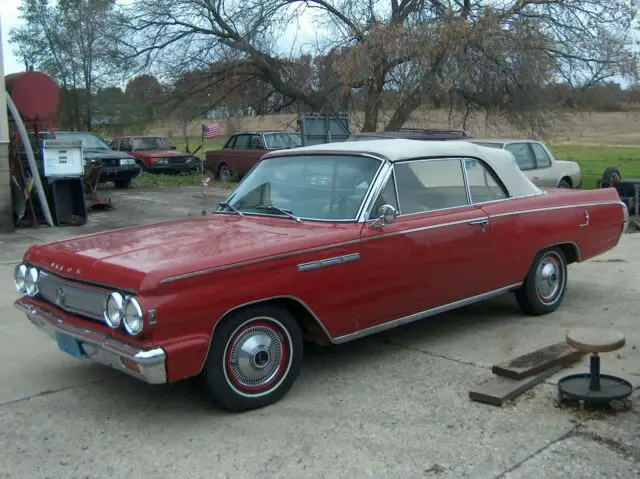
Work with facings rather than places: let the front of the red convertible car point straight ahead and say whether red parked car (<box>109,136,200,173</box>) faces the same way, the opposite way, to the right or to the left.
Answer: to the left

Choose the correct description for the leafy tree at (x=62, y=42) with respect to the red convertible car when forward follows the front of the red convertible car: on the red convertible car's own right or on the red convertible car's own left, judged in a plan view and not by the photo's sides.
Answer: on the red convertible car's own right

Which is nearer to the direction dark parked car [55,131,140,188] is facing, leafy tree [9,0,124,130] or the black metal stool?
the black metal stool

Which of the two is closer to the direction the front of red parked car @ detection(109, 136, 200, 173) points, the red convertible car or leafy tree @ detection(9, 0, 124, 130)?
the red convertible car

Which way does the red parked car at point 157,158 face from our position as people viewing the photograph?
facing the viewer and to the right of the viewer

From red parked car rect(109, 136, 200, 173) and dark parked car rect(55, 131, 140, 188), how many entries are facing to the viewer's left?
0

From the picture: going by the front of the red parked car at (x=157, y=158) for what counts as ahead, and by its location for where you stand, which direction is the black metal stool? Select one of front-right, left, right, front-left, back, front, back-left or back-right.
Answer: front-right

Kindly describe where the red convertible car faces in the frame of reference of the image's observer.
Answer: facing the viewer and to the left of the viewer

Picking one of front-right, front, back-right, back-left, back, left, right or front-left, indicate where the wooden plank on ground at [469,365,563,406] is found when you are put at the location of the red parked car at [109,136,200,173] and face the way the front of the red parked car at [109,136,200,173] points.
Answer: front-right

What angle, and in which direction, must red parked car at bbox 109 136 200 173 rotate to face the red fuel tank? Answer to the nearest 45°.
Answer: approximately 45° to its right
